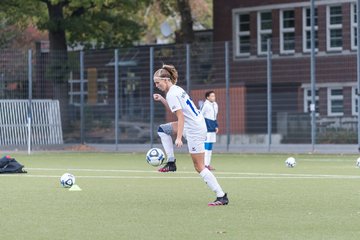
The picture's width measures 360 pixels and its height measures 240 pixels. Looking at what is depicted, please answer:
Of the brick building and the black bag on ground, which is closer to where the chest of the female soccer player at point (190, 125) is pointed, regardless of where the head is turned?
the black bag on ground

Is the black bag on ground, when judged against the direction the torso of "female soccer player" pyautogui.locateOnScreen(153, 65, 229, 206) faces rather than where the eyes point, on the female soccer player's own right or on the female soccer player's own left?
on the female soccer player's own right

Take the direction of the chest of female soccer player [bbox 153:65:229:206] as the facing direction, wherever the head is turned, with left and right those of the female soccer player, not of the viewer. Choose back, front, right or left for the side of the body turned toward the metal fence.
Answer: right

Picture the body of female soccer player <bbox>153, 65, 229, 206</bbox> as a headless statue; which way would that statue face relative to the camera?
to the viewer's left

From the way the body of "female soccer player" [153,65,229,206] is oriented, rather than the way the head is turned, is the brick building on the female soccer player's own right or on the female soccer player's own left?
on the female soccer player's own right

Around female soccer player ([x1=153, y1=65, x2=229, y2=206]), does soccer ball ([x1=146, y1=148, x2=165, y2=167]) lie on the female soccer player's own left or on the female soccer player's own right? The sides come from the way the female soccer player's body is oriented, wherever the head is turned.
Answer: on the female soccer player's own right
